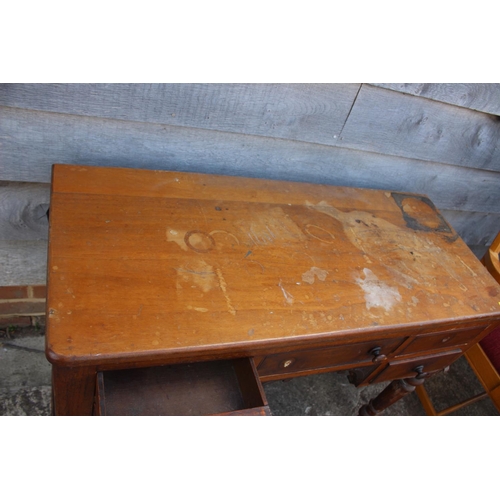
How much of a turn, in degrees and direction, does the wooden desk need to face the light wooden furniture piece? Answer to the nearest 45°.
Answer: approximately 135° to its left

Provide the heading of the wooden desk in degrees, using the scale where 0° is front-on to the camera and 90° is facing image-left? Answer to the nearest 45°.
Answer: approximately 0°
